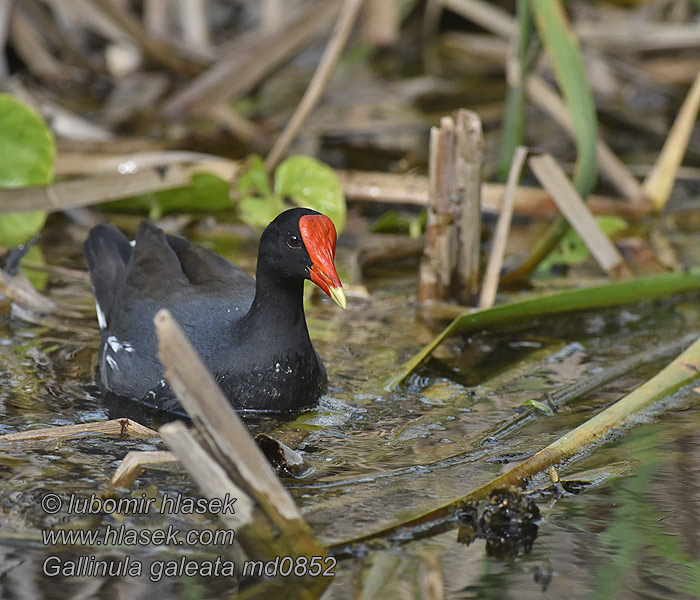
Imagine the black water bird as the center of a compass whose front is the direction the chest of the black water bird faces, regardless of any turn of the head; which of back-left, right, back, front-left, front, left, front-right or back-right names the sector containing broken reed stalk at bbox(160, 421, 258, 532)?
front-right

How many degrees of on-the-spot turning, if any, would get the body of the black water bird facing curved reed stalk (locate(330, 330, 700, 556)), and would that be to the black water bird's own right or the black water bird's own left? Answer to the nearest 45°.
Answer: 0° — it already faces it

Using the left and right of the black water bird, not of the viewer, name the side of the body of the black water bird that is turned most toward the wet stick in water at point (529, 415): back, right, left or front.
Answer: front

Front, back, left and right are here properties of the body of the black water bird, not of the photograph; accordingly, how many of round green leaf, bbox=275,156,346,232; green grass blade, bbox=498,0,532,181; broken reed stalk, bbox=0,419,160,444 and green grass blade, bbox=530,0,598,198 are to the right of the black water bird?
1

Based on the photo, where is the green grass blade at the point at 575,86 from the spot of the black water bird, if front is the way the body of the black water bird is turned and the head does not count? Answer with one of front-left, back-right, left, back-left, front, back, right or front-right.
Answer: left

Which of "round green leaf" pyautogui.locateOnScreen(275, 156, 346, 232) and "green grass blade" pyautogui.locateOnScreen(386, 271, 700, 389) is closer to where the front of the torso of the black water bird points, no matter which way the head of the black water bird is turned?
the green grass blade

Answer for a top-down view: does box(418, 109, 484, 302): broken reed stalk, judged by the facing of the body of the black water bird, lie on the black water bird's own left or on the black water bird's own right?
on the black water bird's own left

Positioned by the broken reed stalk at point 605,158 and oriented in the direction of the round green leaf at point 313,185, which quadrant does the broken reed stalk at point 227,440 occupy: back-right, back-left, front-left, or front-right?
front-left

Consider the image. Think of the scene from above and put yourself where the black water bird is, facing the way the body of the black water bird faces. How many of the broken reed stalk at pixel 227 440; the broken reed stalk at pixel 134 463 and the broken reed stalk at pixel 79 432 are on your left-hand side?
0

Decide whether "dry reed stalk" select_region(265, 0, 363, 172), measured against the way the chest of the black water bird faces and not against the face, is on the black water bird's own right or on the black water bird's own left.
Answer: on the black water bird's own left

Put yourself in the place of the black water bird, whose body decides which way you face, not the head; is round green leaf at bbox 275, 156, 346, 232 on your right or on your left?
on your left

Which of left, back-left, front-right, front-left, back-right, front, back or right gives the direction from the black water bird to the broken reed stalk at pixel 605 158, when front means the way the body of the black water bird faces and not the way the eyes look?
left

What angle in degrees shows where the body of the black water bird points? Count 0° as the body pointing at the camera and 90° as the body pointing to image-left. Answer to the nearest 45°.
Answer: approximately 315°
